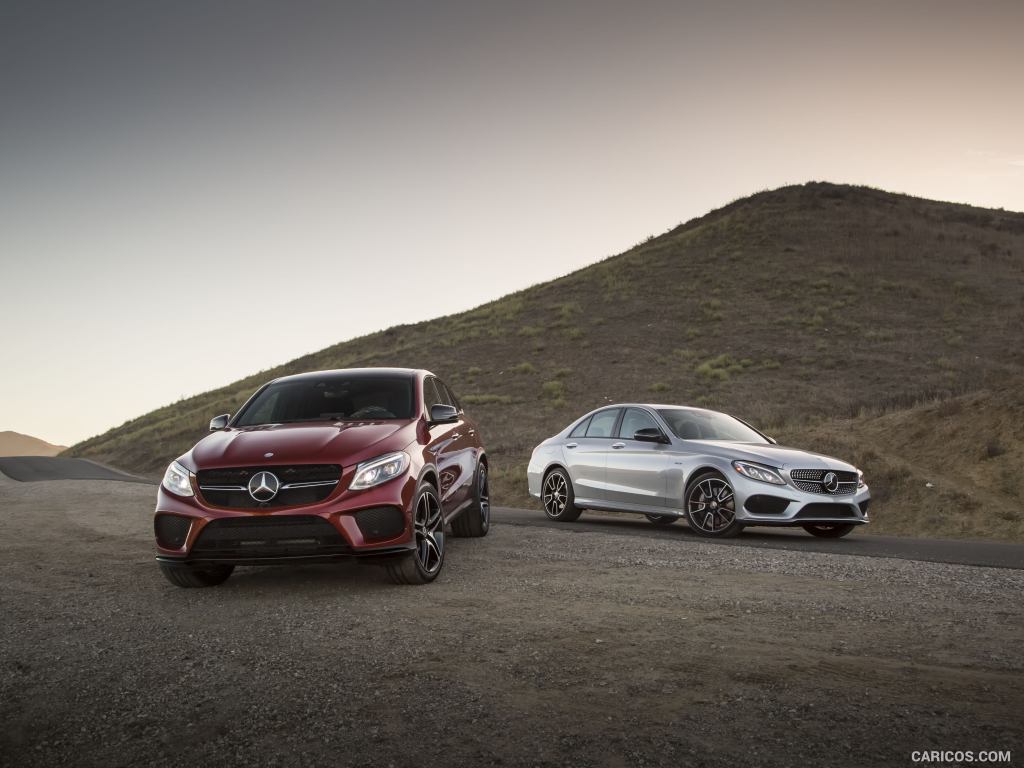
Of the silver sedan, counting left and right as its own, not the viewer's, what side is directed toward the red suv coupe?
right

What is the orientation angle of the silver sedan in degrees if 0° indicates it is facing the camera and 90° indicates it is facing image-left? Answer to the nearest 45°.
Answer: approximately 315°
